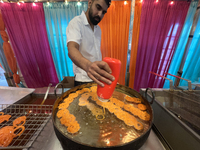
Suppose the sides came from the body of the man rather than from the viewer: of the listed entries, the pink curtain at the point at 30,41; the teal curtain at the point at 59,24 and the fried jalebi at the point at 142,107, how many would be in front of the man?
1

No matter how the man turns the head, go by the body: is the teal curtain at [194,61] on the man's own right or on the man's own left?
on the man's own left

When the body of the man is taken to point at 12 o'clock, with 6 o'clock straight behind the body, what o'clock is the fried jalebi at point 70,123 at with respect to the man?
The fried jalebi is roughly at 2 o'clock from the man.

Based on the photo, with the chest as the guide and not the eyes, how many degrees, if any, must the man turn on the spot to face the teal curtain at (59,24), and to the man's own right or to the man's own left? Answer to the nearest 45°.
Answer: approximately 180°

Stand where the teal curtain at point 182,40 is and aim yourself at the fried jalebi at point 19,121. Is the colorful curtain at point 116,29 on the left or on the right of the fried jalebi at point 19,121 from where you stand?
right

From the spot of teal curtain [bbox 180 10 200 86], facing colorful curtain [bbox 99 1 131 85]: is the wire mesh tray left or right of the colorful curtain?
left

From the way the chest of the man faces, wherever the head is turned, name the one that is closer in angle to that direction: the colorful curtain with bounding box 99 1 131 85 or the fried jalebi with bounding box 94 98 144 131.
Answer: the fried jalebi

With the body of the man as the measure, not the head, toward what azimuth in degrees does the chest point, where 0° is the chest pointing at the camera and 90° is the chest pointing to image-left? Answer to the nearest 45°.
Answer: approximately 315°

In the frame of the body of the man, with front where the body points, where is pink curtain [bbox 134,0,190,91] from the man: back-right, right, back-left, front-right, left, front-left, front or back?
left

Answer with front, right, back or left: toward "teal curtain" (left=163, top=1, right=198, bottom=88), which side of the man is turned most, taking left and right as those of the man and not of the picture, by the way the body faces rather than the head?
left

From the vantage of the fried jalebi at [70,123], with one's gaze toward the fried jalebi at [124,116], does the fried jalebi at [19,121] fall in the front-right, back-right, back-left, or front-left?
back-left

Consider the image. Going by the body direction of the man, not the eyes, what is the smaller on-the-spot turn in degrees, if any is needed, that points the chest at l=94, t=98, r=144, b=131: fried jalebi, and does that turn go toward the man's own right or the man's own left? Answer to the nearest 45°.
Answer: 0° — they already face it
